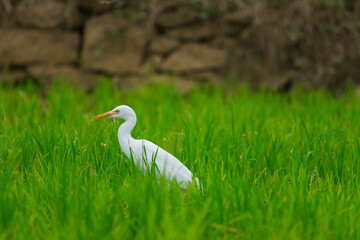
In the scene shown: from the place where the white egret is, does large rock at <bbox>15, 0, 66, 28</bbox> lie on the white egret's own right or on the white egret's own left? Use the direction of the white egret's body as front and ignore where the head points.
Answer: on the white egret's own right

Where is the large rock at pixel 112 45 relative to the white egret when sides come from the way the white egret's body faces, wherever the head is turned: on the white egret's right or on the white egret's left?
on the white egret's right

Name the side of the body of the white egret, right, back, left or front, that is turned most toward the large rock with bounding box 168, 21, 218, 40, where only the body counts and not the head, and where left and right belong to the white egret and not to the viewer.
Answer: right

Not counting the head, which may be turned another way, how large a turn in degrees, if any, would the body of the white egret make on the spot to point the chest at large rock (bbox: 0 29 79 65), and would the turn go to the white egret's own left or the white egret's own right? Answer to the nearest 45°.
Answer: approximately 90° to the white egret's own right

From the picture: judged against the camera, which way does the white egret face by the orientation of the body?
to the viewer's left

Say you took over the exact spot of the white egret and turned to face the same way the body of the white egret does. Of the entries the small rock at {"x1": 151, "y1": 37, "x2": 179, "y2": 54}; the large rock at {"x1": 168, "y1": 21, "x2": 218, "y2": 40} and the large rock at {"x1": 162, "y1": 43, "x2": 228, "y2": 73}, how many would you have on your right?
3

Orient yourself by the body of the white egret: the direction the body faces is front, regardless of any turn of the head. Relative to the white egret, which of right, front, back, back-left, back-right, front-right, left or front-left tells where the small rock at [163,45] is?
right

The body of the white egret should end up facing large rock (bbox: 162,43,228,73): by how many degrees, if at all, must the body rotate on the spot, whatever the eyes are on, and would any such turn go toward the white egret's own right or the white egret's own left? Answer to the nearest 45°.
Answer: approximately 90° to the white egret's own right

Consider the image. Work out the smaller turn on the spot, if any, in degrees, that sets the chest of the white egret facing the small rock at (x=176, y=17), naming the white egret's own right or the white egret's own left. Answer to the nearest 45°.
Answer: approximately 90° to the white egret's own right

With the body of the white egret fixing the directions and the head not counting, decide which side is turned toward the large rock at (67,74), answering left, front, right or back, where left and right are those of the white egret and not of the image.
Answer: right
